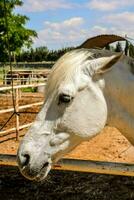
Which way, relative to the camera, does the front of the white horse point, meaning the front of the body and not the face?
to the viewer's left

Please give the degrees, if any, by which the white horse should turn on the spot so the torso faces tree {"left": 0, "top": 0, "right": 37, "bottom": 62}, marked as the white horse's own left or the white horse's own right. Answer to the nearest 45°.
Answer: approximately 90° to the white horse's own right
